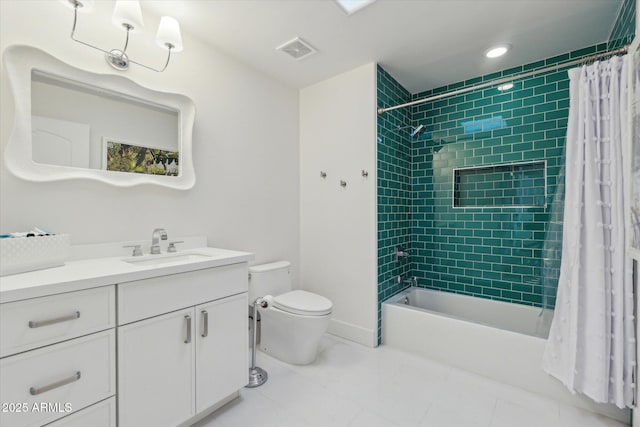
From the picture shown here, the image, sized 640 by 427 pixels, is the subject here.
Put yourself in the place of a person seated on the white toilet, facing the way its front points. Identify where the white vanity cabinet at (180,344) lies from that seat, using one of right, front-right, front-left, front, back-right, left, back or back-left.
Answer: right

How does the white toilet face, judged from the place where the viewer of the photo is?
facing the viewer and to the right of the viewer

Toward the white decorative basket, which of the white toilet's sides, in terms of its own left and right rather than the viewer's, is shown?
right

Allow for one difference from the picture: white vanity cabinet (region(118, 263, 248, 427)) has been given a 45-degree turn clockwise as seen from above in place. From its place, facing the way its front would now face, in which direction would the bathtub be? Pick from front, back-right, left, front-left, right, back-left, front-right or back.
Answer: left

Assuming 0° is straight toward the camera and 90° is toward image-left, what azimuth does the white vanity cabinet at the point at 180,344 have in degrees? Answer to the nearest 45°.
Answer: approximately 315°

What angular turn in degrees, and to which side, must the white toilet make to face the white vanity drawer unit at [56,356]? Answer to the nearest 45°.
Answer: approximately 90° to its right

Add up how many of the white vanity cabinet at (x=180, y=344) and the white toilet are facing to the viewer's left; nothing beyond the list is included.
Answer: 0

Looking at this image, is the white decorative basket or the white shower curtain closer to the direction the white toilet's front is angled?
the white shower curtain
